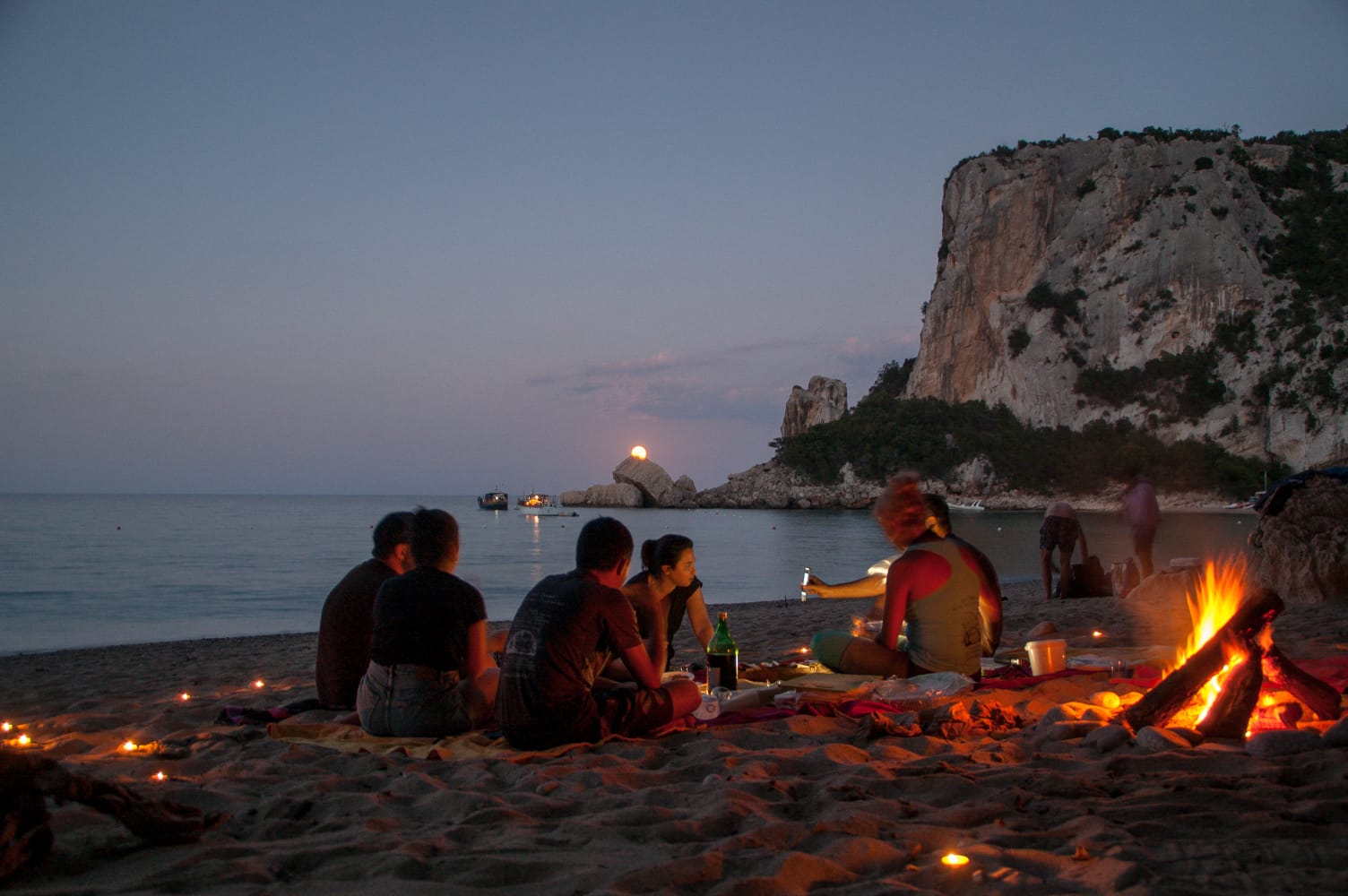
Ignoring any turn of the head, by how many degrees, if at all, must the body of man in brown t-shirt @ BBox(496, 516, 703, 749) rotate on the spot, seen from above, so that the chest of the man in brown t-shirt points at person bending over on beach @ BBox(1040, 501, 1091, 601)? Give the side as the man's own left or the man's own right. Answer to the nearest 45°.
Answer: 0° — they already face them

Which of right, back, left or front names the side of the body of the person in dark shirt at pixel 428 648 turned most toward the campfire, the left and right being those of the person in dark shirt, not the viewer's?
right

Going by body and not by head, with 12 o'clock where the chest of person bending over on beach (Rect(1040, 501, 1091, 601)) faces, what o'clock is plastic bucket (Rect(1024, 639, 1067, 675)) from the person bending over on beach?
The plastic bucket is roughly at 6 o'clock from the person bending over on beach.

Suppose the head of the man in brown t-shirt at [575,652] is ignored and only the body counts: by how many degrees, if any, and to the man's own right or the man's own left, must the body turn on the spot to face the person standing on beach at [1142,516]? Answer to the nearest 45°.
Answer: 0° — they already face them

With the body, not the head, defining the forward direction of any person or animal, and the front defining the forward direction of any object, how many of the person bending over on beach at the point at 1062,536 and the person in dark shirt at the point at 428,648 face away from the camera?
2

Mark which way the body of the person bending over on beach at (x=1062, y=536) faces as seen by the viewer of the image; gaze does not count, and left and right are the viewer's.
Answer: facing away from the viewer

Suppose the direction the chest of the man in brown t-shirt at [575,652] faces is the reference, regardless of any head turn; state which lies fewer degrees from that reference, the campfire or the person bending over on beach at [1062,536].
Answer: the person bending over on beach

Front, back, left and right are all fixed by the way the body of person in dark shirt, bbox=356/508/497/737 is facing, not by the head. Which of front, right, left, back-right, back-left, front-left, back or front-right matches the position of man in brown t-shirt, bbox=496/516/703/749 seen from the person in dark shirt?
back-right

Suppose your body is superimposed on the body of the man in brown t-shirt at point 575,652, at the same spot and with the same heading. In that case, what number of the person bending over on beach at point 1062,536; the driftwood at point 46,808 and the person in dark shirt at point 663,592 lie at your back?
1

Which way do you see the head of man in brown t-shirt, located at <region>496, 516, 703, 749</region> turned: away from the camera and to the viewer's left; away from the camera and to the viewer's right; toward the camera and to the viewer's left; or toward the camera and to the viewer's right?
away from the camera and to the viewer's right

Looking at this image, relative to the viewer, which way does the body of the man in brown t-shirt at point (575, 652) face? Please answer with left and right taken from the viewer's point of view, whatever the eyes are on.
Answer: facing away from the viewer and to the right of the viewer

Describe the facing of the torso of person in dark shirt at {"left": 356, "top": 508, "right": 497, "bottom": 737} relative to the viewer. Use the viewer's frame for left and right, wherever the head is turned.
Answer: facing away from the viewer
